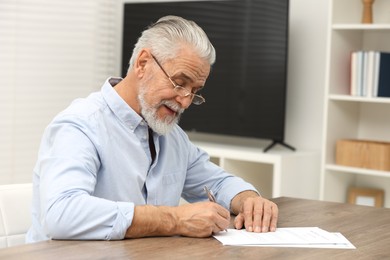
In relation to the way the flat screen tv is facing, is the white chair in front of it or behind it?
in front

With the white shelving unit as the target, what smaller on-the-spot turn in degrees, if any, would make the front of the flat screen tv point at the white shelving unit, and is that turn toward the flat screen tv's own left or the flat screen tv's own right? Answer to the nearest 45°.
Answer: approximately 90° to the flat screen tv's own left

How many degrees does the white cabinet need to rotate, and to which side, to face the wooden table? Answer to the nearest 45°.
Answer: approximately 45° to its left

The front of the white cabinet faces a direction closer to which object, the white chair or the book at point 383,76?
the white chair

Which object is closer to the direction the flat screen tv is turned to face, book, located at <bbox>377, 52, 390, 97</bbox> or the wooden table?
the wooden table

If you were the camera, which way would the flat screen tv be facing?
facing the viewer and to the left of the viewer

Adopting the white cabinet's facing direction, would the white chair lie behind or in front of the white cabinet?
in front

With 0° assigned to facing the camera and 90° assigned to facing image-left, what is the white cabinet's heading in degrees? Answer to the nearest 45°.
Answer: approximately 45°

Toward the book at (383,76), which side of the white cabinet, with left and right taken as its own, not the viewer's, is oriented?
left

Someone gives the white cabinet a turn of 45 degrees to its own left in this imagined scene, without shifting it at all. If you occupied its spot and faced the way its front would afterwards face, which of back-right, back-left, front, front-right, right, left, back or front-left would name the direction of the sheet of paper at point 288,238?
front
